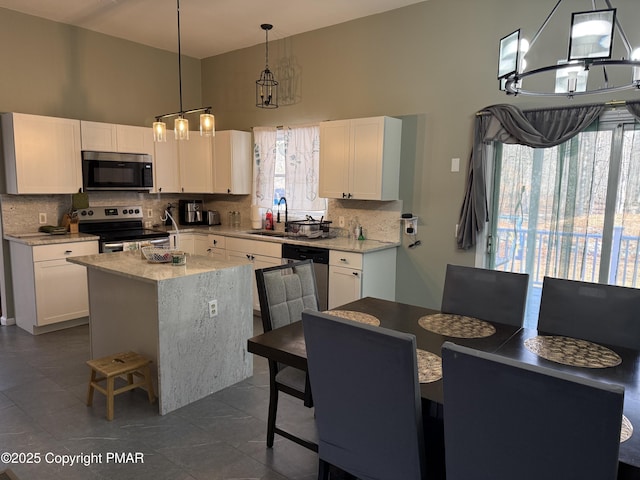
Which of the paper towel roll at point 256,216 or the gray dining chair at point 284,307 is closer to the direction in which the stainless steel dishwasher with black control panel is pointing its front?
the gray dining chair

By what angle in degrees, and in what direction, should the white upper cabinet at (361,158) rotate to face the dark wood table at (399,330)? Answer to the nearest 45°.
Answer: approximately 45° to its left

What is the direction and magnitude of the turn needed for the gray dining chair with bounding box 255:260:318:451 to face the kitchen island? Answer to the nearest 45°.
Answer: approximately 180°

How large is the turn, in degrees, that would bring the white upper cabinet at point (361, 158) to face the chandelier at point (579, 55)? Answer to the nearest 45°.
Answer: approximately 45° to its left

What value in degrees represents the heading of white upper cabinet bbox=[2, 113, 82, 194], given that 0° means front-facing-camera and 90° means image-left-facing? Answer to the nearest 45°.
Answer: approximately 315°

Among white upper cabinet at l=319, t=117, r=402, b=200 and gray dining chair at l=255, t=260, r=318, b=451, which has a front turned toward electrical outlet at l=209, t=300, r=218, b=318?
the white upper cabinet

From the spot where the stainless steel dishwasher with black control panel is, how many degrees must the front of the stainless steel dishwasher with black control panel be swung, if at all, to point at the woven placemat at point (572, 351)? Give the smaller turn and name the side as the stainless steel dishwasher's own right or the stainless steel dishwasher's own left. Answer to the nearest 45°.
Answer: approximately 90° to the stainless steel dishwasher's own left

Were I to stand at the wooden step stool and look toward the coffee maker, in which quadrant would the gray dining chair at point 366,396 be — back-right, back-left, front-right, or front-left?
back-right

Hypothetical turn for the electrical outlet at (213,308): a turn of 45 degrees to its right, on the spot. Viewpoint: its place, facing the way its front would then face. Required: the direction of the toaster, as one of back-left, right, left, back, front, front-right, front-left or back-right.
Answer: back

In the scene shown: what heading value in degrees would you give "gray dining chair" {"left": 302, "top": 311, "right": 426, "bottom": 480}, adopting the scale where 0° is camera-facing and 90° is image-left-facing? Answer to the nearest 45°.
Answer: approximately 225°
